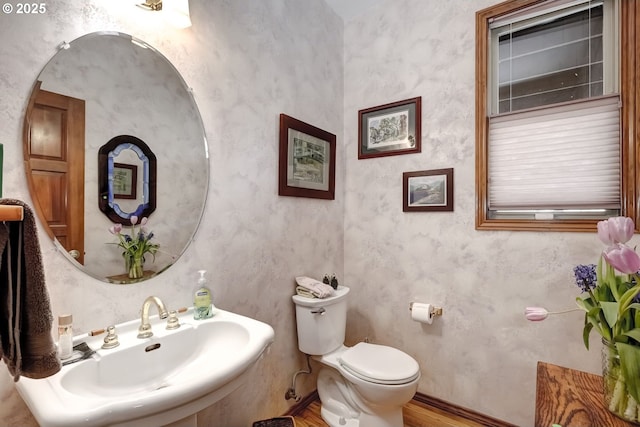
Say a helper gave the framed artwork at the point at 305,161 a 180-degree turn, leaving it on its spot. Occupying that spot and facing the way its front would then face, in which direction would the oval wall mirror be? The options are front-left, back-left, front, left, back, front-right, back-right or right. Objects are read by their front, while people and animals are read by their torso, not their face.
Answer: left

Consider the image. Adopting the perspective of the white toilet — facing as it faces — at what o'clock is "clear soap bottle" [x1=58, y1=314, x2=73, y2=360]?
The clear soap bottle is roughly at 3 o'clock from the white toilet.

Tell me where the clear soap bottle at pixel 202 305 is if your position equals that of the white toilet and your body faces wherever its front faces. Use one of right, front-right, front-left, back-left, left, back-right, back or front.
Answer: right

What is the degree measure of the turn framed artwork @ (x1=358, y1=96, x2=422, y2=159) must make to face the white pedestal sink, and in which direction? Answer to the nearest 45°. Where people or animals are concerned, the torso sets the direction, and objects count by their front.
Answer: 0° — it already faces it

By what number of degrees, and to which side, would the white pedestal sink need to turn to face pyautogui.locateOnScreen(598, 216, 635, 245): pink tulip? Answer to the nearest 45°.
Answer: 0° — it already faces it

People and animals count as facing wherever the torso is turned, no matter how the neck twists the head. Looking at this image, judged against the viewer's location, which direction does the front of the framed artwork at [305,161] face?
facing the viewer and to the right of the viewer

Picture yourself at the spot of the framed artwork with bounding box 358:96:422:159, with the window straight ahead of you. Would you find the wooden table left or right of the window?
right

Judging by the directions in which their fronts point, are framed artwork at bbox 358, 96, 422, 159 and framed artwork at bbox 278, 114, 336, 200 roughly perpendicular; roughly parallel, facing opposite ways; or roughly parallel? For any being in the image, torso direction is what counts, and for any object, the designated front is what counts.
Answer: roughly perpendicular

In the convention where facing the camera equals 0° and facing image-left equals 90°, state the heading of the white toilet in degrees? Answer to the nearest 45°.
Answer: approximately 315°
